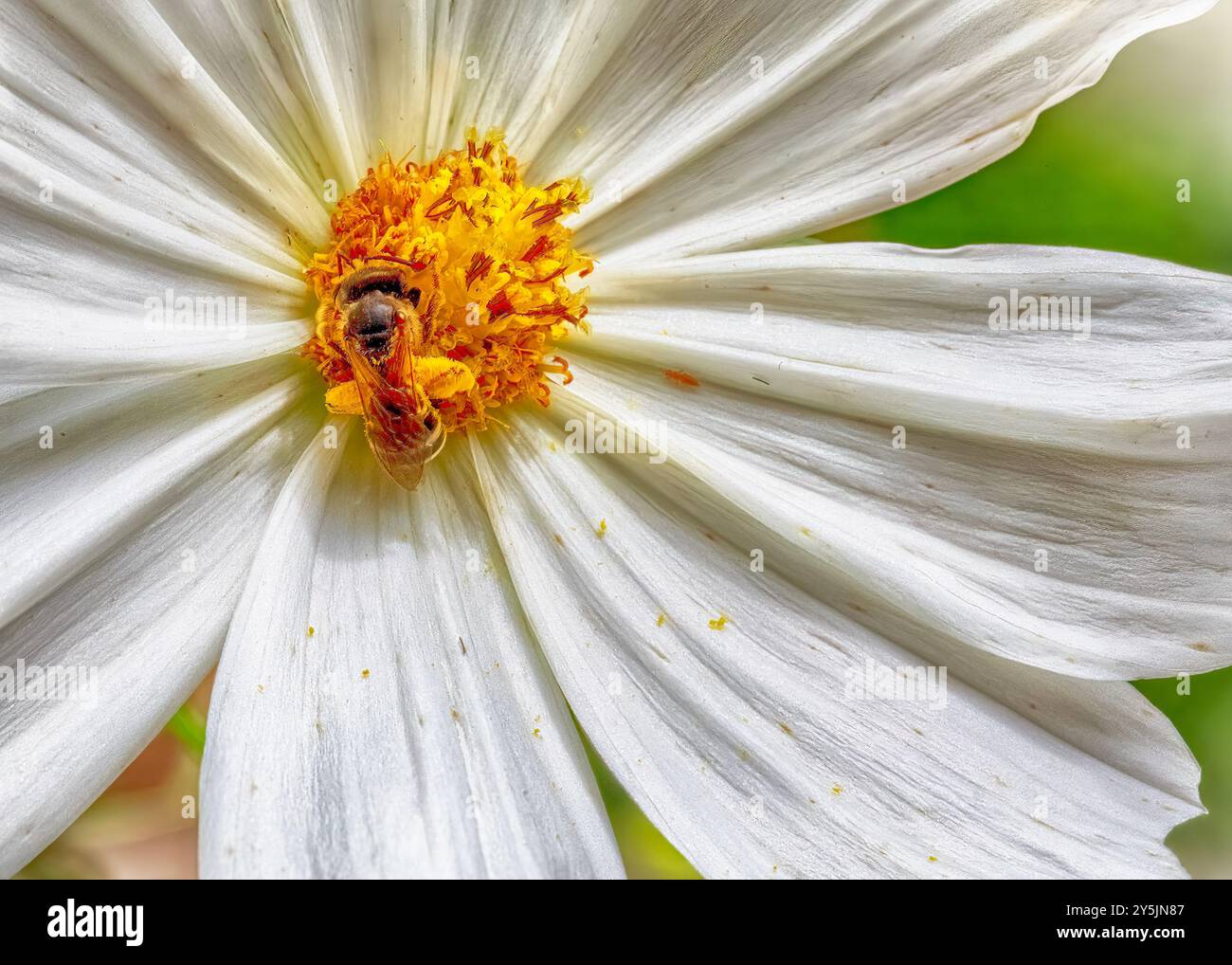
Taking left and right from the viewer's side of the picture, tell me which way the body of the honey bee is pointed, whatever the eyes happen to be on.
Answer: facing away from the viewer
